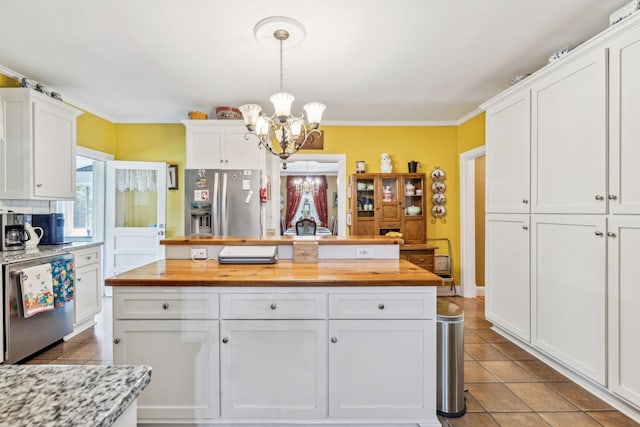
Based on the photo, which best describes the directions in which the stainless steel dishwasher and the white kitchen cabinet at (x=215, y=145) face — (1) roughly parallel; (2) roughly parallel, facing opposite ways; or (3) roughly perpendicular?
roughly perpendicular

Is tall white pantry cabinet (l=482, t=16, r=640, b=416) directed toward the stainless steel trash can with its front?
yes

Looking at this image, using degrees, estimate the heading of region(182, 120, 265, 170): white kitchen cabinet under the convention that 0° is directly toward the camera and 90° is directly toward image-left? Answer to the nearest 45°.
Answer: approximately 0°

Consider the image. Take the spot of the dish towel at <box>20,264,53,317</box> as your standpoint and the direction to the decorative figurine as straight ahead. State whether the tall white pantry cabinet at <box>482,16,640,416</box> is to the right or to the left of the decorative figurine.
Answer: right

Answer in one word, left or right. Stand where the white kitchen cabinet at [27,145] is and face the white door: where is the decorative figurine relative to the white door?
right

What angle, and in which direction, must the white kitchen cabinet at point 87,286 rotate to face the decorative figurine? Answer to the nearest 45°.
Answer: approximately 45° to its left

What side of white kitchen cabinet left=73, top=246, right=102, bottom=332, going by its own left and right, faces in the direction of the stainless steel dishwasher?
right

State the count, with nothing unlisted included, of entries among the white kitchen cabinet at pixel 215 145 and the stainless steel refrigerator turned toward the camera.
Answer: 2
